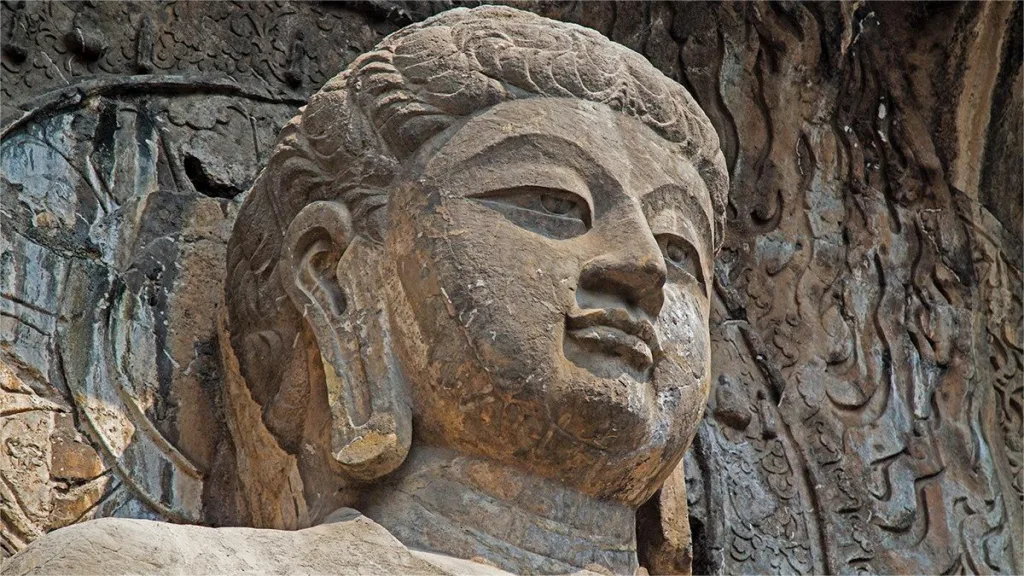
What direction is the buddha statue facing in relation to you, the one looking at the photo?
facing the viewer and to the right of the viewer
